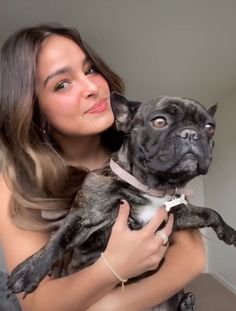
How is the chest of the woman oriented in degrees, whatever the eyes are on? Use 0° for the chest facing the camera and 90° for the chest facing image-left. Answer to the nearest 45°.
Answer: approximately 315°

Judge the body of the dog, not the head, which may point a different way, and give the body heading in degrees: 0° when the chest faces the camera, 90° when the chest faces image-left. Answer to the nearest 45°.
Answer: approximately 315°
